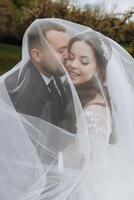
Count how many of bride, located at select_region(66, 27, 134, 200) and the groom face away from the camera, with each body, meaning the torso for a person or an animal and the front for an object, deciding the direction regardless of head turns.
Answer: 0

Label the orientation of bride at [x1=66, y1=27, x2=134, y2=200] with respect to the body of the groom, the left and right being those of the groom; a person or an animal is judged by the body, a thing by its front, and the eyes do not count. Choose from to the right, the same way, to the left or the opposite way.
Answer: to the right

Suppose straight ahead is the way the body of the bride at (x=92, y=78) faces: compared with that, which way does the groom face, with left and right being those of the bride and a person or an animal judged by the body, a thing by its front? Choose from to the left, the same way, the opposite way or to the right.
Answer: to the left

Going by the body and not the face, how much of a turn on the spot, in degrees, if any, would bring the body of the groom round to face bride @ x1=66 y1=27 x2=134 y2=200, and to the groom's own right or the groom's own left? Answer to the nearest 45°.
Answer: approximately 45° to the groom's own left

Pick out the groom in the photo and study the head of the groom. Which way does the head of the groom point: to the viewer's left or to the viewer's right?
to the viewer's right

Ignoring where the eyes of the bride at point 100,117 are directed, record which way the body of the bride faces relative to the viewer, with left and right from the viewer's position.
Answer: facing the viewer and to the left of the viewer

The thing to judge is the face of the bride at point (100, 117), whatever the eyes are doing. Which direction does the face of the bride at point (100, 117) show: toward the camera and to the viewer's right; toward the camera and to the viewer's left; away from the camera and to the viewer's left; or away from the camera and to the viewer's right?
toward the camera and to the viewer's left

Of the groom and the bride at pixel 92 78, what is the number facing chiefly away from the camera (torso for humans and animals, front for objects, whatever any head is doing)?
0

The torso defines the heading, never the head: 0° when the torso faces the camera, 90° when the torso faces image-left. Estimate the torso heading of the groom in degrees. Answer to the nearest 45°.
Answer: approximately 315°

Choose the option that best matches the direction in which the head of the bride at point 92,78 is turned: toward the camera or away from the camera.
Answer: toward the camera

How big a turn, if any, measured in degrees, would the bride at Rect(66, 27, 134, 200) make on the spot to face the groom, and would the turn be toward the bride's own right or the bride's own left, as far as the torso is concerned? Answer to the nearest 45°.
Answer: approximately 45° to the bride's own right
